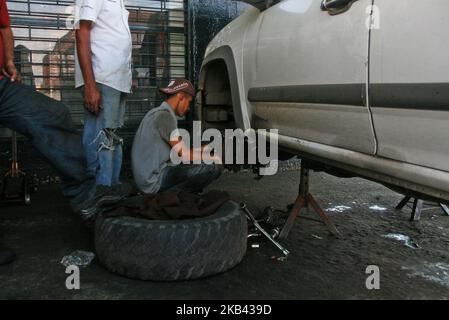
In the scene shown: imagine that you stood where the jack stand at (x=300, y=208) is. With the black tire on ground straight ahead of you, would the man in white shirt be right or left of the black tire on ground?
right

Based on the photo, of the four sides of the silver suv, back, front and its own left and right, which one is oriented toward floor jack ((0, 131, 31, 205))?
front

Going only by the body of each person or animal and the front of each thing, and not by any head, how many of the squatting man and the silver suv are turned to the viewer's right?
1

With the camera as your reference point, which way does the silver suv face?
facing away from the viewer and to the left of the viewer

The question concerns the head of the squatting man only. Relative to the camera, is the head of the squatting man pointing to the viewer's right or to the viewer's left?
to the viewer's right

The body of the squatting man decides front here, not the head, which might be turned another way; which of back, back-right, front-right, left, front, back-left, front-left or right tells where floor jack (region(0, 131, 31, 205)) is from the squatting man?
back-left

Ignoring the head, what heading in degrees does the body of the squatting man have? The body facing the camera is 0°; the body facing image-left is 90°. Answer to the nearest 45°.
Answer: approximately 270°

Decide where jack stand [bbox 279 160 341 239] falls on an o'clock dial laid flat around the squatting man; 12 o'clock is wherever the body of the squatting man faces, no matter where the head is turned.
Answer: The jack stand is roughly at 12 o'clock from the squatting man.
